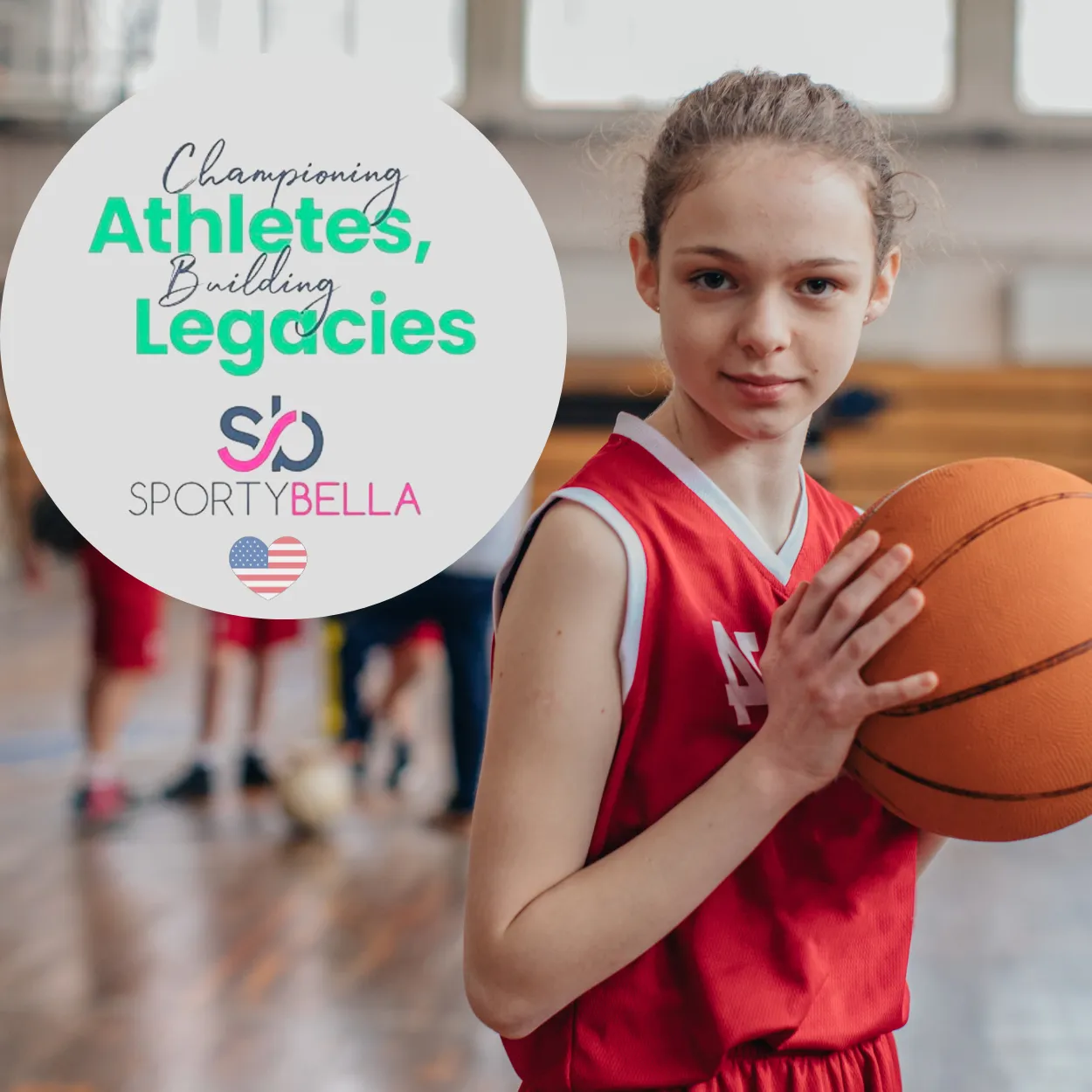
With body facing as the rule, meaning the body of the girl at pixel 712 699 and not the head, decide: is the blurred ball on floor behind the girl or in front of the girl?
behind

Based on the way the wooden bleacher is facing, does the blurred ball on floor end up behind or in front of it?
in front

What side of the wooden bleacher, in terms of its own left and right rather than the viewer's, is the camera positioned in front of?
front

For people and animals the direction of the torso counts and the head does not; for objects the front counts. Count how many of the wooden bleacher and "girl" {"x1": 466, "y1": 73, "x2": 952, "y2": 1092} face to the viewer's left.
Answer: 0

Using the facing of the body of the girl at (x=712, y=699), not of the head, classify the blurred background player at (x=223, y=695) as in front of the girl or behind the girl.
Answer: behind
